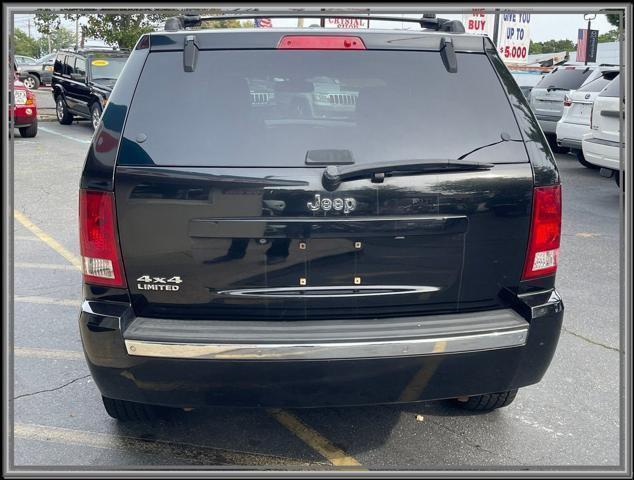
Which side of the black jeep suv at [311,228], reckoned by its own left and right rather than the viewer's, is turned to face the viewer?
back

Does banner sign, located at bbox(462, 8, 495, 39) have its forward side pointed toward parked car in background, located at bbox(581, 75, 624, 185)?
yes

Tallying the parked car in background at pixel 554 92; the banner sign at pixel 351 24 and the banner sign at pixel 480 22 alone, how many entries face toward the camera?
2

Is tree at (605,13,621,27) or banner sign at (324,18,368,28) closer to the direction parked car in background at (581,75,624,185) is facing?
the tree

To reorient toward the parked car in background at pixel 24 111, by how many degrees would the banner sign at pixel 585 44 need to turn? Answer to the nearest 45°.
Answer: approximately 45° to its right

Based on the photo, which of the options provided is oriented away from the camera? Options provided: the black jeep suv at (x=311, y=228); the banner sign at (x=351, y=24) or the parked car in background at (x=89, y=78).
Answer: the black jeep suv

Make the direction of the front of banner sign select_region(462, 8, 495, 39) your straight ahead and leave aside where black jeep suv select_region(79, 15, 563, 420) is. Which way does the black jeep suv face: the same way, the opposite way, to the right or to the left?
the opposite way

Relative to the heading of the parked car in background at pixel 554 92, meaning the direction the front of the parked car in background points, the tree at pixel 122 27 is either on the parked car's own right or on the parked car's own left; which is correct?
on the parked car's own left

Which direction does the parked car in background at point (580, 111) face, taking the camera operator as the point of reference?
facing away from the viewer and to the right of the viewer

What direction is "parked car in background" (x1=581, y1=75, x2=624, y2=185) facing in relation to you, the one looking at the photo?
facing away from the viewer and to the right of the viewer
